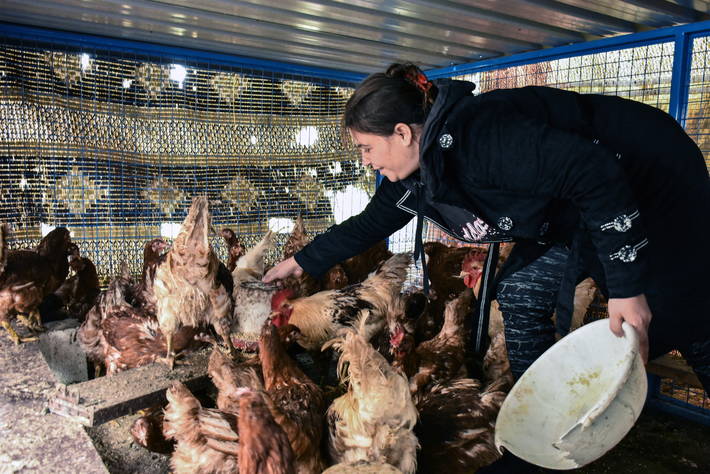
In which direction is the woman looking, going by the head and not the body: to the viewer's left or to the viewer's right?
to the viewer's left

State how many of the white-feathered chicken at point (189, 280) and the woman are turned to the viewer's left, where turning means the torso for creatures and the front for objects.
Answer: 1

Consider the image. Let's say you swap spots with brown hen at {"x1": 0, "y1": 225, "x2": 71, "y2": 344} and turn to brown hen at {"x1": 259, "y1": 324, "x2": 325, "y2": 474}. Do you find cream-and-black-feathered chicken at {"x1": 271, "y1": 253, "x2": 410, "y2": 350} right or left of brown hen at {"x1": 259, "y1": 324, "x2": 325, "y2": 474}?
left

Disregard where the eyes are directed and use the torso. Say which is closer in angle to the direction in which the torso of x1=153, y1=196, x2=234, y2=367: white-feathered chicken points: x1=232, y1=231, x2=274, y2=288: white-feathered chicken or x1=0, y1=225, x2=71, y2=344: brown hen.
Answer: the white-feathered chicken

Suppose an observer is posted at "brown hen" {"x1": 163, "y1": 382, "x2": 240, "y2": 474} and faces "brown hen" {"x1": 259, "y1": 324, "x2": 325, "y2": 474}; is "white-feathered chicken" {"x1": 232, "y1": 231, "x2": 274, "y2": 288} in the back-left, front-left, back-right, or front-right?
front-left

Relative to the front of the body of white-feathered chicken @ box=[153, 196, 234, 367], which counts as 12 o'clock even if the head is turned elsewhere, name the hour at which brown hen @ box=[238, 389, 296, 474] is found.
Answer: The brown hen is roughly at 6 o'clock from the white-feathered chicken.

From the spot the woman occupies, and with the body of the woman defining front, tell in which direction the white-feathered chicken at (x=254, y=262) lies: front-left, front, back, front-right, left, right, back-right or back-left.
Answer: front-right

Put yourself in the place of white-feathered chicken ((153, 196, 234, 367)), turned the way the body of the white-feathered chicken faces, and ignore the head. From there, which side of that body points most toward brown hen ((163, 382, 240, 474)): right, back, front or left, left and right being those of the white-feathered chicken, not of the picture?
back

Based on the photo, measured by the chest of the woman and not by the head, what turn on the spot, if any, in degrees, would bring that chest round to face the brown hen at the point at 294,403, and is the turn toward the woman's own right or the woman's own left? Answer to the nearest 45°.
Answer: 0° — they already face it

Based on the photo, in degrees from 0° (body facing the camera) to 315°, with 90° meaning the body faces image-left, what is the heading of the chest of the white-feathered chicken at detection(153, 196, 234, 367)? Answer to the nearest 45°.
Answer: approximately 180°

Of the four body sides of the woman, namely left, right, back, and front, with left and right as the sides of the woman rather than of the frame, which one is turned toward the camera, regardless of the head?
left

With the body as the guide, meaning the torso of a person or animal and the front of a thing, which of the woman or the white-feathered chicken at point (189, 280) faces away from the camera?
the white-feathered chicken
